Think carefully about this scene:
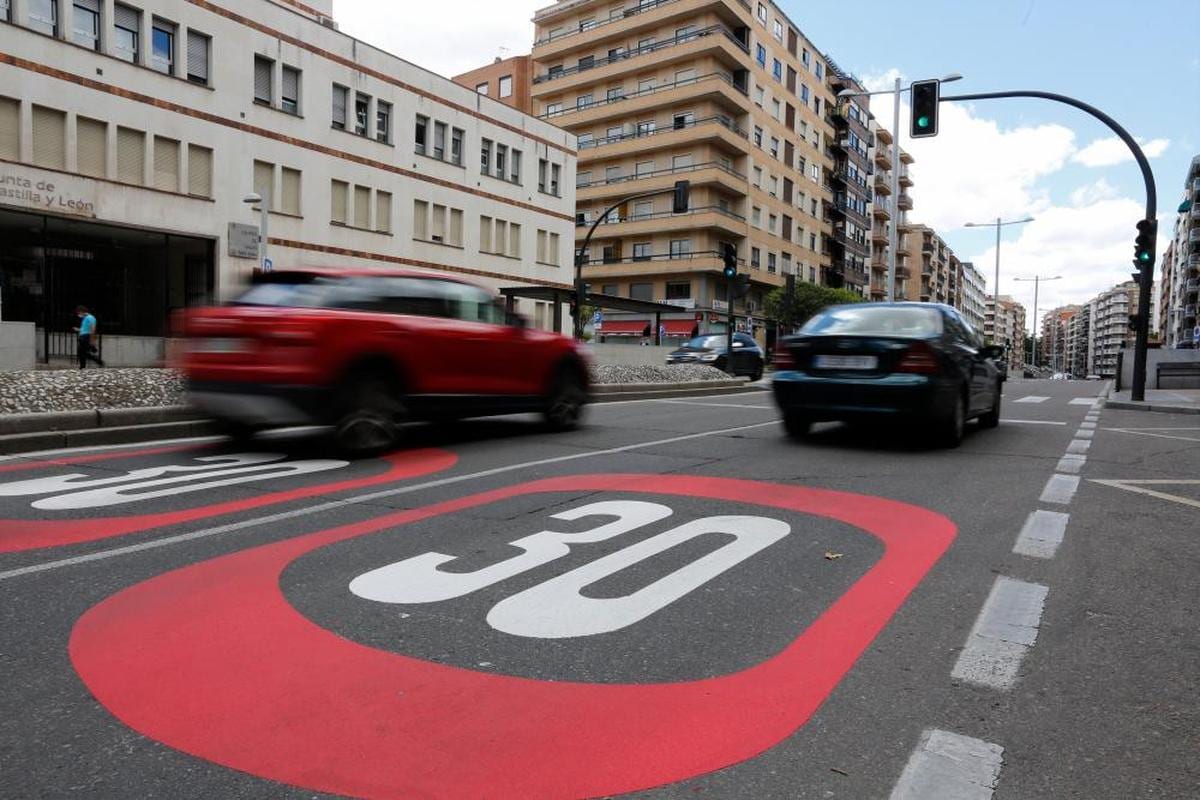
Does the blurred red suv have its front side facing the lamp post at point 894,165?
yes

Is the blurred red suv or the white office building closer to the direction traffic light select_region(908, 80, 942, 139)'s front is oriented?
the blurred red suv

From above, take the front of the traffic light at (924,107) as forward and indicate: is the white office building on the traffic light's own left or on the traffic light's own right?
on the traffic light's own right

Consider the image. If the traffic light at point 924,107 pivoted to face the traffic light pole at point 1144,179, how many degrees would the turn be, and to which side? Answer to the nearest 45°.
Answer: approximately 90° to its left

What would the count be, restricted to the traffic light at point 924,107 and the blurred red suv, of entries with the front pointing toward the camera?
1

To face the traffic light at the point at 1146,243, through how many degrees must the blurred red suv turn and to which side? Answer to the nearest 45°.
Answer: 0° — it already faces it

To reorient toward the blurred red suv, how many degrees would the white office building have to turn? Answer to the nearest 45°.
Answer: approximately 45° to its right

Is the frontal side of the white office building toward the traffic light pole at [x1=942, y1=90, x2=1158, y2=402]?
yes

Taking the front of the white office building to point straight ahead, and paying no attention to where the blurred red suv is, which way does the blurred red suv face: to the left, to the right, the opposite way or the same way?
to the left

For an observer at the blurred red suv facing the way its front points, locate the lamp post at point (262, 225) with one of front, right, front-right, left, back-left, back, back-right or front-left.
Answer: front-left

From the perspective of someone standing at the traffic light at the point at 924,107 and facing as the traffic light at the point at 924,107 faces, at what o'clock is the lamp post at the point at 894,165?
The lamp post is roughly at 6 o'clock from the traffic light.

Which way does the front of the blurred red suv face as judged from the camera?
facing away from the viewer and to the right of the viewer

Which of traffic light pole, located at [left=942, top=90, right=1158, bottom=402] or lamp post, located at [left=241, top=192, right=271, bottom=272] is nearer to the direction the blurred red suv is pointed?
the traffic light pole

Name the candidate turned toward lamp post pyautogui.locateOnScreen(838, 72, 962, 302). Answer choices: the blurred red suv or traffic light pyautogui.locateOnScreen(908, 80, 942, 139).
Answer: the blurred red suv
